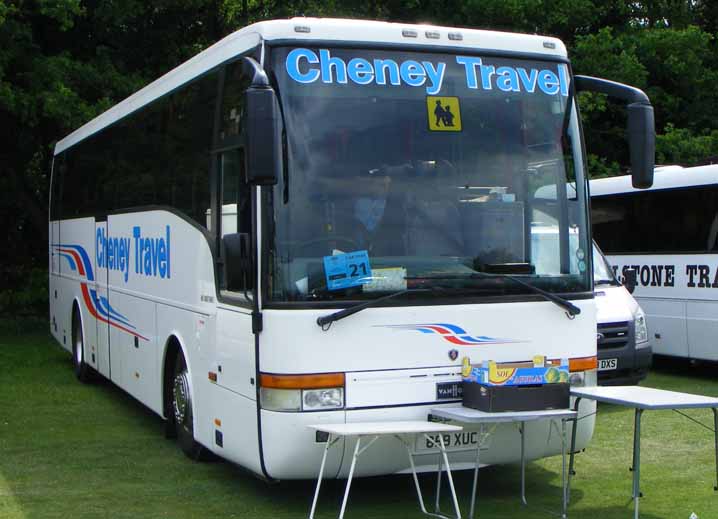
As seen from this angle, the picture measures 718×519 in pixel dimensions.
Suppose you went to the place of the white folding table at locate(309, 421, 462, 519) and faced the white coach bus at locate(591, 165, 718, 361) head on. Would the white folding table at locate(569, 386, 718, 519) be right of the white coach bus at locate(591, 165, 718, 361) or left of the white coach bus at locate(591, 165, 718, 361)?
right

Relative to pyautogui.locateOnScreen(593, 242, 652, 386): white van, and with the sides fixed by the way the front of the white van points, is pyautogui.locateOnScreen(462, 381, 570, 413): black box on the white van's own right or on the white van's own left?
on the white van's own right

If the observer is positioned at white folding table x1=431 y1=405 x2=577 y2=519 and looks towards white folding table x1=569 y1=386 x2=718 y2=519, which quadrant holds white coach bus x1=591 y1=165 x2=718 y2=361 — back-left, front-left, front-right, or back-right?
front-left

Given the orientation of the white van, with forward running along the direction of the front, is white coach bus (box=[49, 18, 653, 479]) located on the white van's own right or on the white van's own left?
on the white van's own right

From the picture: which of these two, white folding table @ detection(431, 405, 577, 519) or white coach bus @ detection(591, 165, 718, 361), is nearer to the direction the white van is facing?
the white folding table

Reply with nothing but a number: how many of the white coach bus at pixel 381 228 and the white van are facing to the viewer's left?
0

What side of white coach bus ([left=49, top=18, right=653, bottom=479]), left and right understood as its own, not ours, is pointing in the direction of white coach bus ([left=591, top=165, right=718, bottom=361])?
left

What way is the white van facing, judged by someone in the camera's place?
facing the viewer and to the right of the viewer

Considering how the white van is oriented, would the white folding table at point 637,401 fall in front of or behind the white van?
in front
